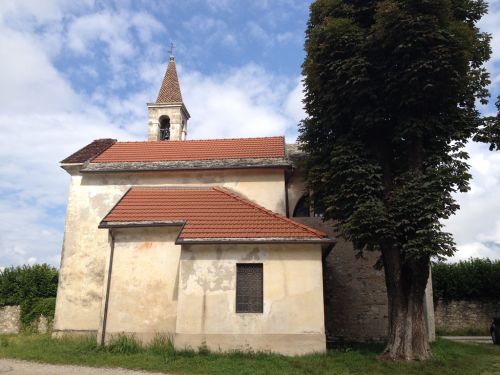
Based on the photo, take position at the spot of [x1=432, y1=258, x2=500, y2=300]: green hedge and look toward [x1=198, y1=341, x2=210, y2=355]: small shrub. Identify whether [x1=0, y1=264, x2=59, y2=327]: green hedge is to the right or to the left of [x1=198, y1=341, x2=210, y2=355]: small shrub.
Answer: right

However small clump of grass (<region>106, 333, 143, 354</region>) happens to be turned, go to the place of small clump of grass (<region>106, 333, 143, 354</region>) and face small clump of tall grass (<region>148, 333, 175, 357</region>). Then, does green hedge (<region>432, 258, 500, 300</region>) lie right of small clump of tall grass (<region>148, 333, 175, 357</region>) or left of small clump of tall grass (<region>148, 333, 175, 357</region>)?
left
